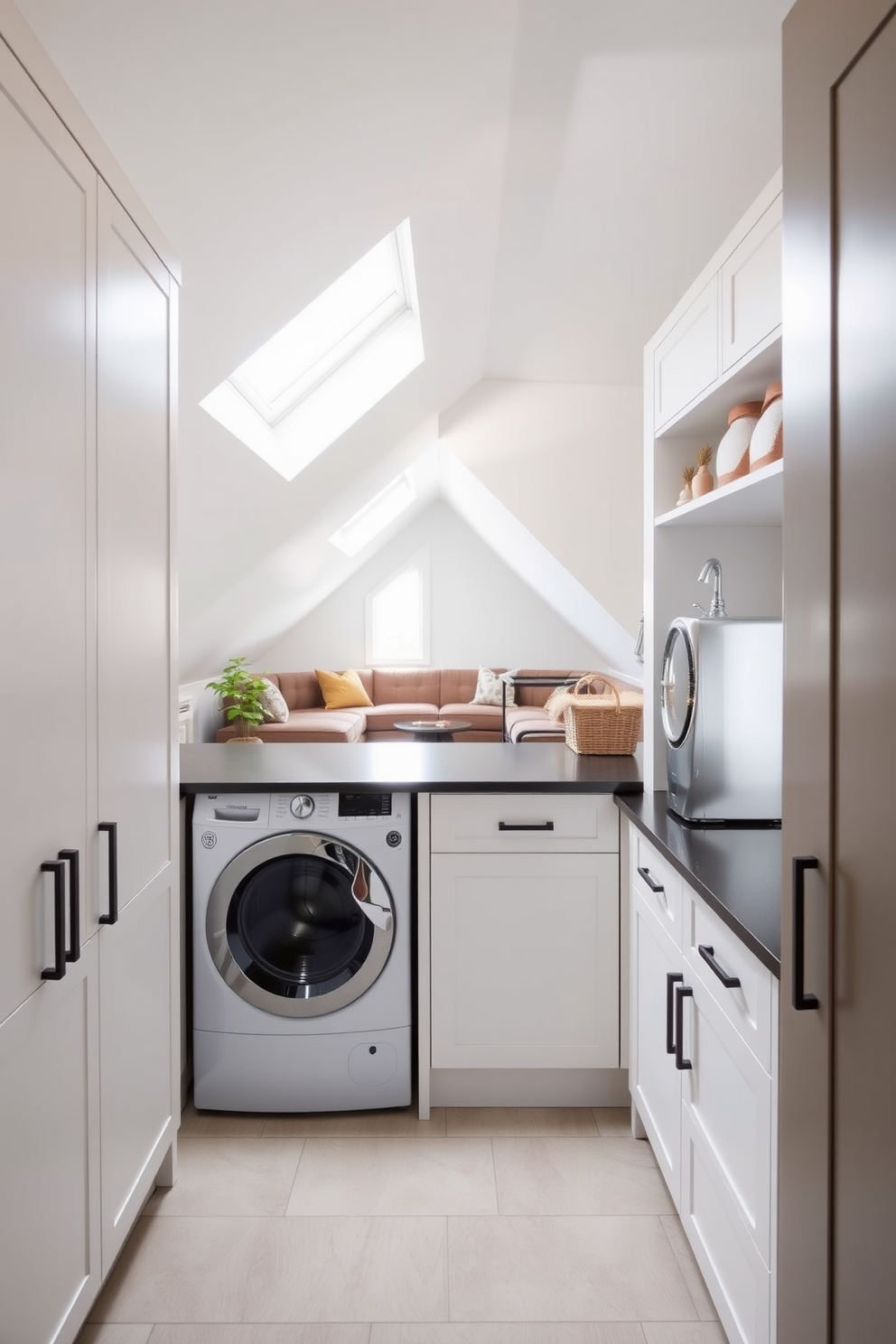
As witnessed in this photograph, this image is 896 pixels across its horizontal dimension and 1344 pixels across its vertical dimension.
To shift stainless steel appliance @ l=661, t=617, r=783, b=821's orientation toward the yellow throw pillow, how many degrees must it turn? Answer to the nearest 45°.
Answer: approximately 45° to its right

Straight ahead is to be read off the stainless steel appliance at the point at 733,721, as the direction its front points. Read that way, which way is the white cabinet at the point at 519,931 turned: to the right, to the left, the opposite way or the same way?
to the left

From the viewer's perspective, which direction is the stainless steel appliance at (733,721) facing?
to the viewer's left

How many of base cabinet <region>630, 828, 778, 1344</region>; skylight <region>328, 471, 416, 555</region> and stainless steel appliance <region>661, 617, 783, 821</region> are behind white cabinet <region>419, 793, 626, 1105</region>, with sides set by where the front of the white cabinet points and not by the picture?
1

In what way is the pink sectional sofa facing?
toward the camera

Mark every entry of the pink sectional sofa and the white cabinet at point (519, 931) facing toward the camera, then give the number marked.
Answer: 2

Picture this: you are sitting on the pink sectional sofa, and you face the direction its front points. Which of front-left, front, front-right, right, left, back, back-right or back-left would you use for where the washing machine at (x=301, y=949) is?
front

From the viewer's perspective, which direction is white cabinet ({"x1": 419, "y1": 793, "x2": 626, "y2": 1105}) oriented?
toward the camera

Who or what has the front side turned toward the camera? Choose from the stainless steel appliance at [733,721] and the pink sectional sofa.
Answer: the pink sectional sofa

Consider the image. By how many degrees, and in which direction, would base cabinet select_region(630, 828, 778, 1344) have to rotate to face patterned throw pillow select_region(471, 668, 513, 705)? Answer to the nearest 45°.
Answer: approximately 135° to its right

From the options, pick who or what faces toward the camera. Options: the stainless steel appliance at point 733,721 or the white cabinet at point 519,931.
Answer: the white cabinet

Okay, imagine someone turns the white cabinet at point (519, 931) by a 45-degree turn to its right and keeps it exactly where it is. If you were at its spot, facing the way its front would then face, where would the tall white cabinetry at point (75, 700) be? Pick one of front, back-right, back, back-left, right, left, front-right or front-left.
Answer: front

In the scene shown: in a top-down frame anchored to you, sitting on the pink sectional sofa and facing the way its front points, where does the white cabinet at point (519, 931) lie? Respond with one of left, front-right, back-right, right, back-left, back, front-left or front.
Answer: front

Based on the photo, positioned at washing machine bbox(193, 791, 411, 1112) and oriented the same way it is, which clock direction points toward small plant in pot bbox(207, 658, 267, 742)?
The small plant in pot is roughly at 6 o'clock from the washing machine.

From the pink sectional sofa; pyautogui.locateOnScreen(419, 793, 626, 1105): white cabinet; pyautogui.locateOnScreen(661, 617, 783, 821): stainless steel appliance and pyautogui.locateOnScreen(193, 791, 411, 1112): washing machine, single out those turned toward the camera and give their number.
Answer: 3

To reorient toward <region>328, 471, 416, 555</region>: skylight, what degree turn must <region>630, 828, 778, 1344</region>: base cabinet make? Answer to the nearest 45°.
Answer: approximately 90° to its right
